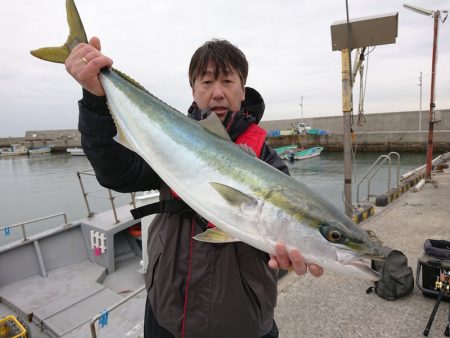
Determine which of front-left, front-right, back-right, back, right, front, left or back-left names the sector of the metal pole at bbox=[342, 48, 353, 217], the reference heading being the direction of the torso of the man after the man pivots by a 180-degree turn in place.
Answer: front-right

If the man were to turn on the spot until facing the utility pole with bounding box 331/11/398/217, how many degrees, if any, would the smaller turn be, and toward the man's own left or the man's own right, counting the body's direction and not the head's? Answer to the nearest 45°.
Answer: approximately 135° to the man's own left

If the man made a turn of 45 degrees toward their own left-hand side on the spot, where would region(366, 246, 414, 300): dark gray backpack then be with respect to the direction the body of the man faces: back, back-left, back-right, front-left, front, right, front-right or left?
left

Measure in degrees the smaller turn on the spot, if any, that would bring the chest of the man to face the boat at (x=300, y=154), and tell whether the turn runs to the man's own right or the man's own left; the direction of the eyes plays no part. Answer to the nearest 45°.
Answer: approximately 180°

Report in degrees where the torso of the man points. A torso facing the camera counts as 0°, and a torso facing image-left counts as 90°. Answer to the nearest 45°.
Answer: approximately 0°
